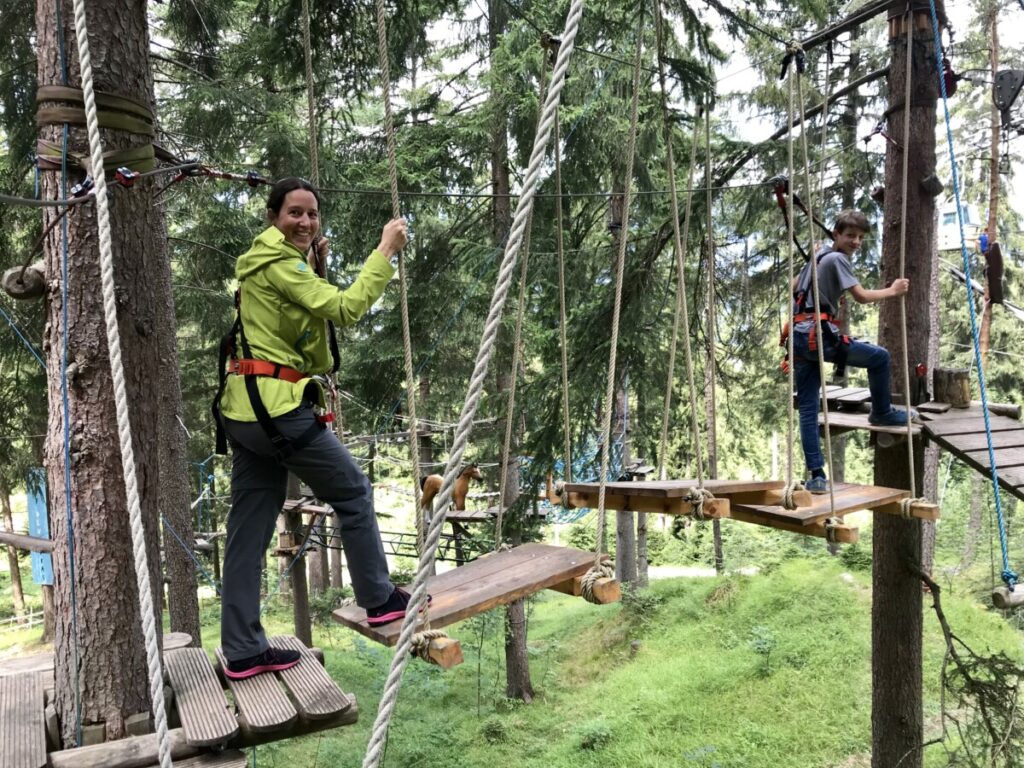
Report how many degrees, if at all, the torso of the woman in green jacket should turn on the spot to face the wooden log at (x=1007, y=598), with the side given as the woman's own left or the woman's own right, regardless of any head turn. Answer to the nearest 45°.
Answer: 0° — they already face it

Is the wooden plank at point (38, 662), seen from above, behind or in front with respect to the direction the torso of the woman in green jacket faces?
behind

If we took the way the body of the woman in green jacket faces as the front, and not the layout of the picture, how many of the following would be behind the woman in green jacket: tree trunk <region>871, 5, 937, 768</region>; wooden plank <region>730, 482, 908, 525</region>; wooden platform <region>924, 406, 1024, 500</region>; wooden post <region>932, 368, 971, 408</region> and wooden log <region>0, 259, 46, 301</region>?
1

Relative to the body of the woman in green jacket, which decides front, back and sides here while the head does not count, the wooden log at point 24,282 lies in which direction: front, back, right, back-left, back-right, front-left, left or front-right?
back

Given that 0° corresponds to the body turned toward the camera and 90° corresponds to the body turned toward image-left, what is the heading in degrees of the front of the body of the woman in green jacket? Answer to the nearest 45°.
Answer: approximately 270°

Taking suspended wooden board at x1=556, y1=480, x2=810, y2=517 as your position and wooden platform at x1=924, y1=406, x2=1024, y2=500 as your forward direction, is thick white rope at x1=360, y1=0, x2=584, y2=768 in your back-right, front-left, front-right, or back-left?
back-right

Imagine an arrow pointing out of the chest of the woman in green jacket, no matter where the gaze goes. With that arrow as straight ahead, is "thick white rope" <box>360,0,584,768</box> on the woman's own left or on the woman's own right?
on the woman's own right
